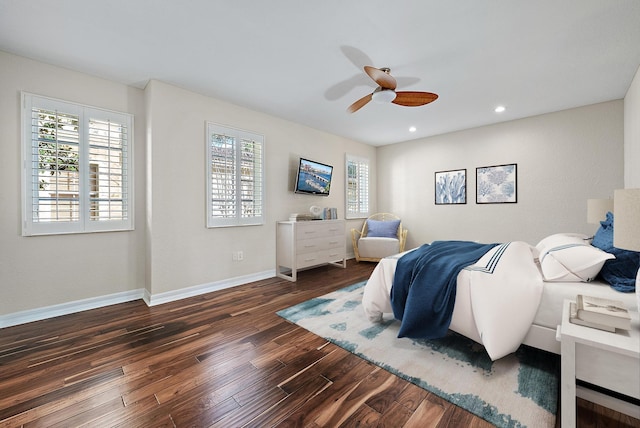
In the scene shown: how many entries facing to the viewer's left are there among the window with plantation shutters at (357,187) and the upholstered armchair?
0

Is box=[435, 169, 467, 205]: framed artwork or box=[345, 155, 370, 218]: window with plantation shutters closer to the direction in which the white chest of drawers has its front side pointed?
the framed artwork

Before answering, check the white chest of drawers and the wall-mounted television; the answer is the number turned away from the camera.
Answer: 0

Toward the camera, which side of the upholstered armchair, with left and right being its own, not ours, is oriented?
front

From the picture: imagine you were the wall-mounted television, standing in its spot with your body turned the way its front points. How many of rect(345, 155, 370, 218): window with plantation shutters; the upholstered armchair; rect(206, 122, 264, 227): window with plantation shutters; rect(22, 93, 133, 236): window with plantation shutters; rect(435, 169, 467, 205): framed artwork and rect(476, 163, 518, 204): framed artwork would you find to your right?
2

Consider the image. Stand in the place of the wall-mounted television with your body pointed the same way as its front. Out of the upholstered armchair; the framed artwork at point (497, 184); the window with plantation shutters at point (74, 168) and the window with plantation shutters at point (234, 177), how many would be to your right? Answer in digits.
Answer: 2

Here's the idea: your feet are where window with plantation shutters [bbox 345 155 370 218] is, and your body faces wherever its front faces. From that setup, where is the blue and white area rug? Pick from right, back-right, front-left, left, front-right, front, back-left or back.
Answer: front-right

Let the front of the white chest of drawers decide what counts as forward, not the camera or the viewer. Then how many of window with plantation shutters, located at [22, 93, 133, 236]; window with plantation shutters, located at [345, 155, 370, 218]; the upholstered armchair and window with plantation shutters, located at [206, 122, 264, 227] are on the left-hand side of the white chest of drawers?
2

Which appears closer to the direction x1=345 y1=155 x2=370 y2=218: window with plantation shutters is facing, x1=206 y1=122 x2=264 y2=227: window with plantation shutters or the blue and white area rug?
the blue and white area rug

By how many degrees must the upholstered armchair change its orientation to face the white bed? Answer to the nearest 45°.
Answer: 0° — it already faces it

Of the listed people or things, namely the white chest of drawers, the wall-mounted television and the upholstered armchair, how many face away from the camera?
0

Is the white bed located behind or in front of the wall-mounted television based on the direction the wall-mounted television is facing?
in front

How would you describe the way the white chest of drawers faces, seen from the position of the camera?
facing the viewer and to the right of the viewer

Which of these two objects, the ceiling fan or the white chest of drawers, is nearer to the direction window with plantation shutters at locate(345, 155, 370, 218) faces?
the ceiling fan

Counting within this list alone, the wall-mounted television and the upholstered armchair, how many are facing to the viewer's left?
0

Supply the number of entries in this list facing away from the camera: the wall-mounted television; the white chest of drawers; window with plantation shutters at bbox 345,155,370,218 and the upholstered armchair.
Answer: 0
